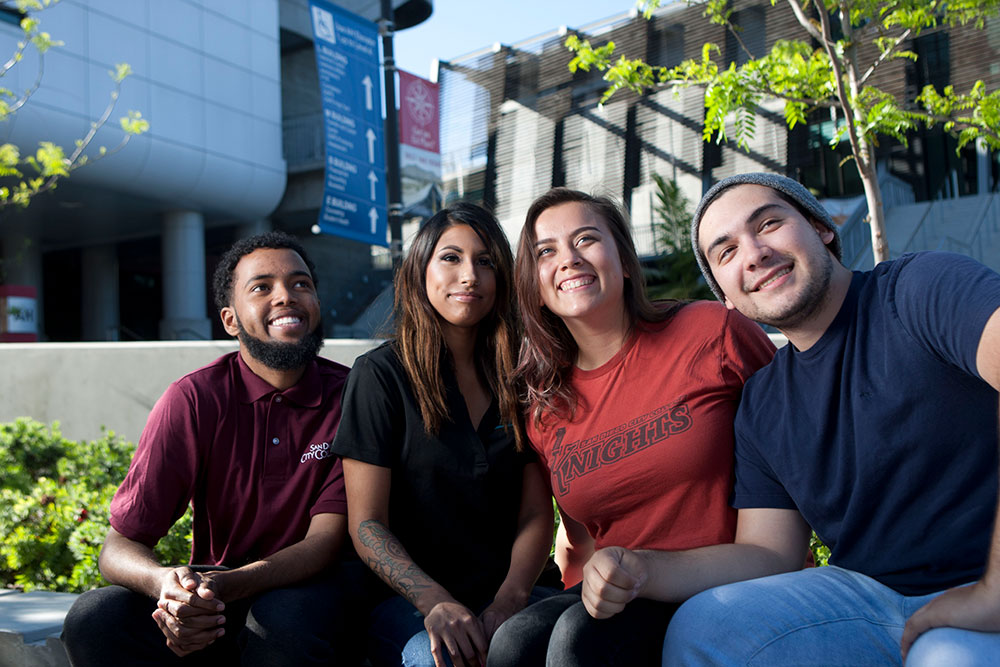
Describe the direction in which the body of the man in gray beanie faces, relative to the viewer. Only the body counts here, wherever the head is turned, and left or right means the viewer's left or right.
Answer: facing the viewer and to the left of the viewer

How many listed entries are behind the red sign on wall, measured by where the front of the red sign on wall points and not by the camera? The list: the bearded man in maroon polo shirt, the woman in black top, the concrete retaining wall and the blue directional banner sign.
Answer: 0

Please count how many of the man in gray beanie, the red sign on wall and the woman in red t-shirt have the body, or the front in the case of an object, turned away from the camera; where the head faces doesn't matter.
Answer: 0

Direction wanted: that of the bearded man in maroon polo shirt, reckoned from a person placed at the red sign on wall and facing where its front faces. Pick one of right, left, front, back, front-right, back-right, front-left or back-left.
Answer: front

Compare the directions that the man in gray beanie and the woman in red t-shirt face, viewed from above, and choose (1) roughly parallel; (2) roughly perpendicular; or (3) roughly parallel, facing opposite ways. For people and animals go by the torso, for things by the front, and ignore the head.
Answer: roughly parallel

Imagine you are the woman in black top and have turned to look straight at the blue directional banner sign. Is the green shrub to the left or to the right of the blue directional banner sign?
left

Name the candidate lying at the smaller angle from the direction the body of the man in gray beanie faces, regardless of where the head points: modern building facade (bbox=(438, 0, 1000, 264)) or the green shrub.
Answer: the green shrub

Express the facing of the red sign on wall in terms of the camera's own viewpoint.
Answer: facing the viewer

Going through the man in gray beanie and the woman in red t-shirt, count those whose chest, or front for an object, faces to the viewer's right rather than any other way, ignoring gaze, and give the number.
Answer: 0

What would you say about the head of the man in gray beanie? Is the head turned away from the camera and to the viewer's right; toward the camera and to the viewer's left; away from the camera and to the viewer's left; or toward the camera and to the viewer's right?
toward the camera and to the viewer's left

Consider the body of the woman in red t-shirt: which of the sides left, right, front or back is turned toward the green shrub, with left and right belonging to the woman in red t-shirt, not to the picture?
right
